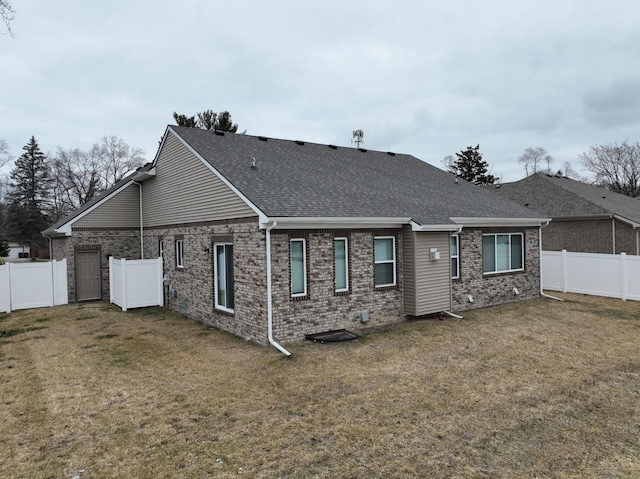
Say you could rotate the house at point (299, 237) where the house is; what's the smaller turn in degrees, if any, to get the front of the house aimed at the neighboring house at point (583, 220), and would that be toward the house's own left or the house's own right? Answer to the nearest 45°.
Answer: approximately 90° to the house's own right

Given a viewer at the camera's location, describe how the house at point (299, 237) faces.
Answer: facing away from the viewer and to the left of the viewer

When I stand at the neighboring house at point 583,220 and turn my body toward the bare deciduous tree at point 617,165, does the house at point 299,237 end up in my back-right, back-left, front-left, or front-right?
back-left

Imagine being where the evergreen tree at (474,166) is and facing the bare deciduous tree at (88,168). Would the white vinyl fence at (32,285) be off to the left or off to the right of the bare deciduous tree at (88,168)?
left

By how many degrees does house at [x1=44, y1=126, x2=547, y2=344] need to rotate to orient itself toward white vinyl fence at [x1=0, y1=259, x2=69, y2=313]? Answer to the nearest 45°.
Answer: approximately 45° to its left

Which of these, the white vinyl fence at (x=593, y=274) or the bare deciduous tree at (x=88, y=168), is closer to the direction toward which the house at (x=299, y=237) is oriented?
the bare deciduous tree

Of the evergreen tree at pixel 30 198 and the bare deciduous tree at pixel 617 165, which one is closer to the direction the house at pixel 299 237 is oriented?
the evergreen tree

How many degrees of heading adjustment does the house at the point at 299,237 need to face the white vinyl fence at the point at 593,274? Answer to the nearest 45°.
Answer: approximately 135° to its right
